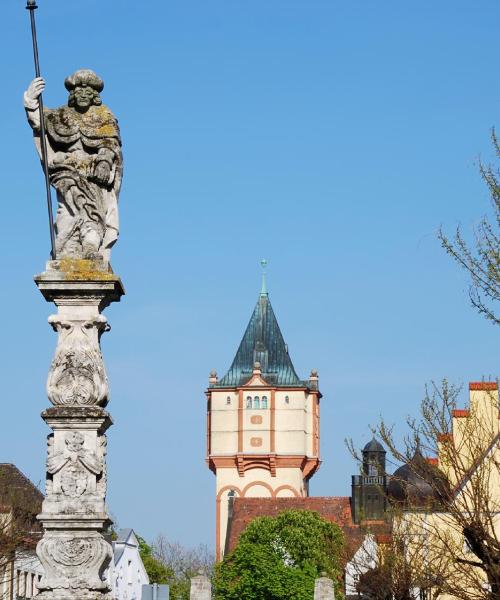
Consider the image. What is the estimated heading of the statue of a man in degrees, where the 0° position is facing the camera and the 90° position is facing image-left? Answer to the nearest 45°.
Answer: approximately 0°
